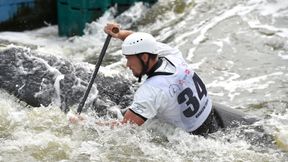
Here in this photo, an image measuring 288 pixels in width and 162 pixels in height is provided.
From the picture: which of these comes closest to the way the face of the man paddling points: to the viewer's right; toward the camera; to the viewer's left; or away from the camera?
to the viewer's left

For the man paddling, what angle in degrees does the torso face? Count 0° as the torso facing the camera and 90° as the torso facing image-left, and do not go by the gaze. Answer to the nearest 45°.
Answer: approximately 135°
